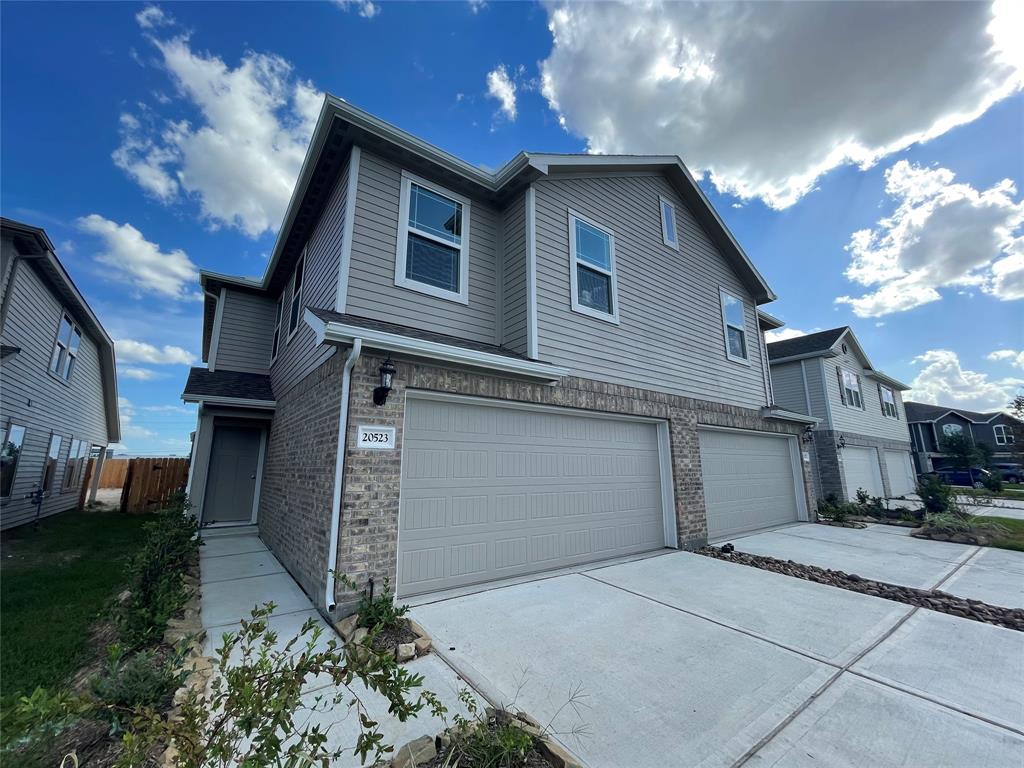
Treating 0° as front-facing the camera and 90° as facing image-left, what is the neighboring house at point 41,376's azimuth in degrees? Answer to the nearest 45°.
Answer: approximately 0°

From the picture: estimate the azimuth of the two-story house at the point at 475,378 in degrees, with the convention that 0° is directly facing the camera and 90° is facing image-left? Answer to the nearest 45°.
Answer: approximately 315°

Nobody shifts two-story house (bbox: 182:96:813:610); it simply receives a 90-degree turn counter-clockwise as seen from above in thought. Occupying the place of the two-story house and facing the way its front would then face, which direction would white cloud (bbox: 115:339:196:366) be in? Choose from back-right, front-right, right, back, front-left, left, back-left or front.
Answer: left

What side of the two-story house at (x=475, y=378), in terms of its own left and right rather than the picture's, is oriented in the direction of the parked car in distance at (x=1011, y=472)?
left

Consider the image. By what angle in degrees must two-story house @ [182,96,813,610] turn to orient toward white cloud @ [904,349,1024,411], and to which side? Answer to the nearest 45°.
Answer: approximately 90° to its left

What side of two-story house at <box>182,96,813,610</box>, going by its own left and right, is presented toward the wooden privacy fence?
back

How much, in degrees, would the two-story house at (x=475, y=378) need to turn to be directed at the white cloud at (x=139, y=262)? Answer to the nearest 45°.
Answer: approximately 180°

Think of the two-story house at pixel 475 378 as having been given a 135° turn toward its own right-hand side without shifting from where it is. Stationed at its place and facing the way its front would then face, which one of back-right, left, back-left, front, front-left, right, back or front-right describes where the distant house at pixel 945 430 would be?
back-right
